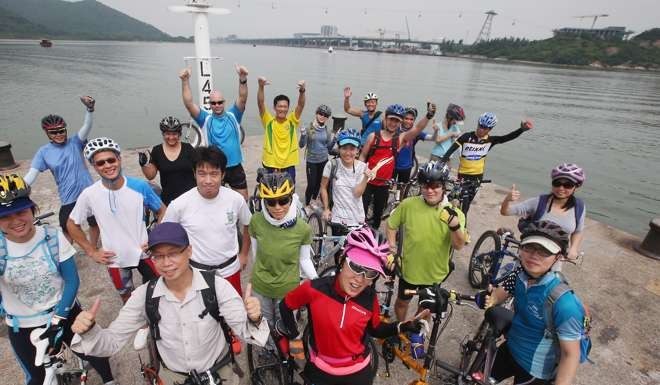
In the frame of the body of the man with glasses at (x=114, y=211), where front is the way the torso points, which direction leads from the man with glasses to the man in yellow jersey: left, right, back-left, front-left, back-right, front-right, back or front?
back-left

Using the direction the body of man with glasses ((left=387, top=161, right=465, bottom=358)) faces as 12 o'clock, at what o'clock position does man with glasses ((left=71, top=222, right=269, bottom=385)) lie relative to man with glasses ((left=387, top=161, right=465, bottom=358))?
man with glasses ((left=71, top=222, right=269, bottom=385)) is roughly at 1 o'clock from man with glasses ((left=387, top=161, right=465, bottom=358)).

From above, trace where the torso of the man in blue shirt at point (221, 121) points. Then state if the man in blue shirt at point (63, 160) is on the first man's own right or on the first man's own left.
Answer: on the first man's own right

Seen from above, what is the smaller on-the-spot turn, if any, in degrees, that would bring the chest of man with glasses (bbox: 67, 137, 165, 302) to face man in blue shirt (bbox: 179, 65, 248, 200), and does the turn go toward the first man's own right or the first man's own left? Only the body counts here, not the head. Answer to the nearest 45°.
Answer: approximately 135° to the first man's own left

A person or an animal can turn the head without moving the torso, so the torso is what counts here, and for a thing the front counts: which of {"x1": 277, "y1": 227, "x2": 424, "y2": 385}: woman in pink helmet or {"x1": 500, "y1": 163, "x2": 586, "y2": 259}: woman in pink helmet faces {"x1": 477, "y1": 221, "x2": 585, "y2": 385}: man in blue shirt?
{"x1": 500, "y1": 163, "x2": 586, "y2": 259}: woman in pink helmet

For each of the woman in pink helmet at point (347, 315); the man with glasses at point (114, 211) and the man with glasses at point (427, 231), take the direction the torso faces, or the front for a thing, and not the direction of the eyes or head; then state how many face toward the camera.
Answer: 3

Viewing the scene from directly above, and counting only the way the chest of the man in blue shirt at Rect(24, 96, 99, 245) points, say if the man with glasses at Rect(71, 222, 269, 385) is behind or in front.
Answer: in front

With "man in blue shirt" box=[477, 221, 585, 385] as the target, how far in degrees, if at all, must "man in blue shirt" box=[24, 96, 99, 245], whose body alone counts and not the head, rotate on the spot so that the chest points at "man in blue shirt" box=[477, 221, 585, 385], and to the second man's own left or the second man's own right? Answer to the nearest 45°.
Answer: approximately 45° to the second man's own left

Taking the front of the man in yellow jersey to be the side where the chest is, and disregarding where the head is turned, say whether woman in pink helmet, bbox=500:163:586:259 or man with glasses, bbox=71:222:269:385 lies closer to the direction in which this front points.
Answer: the man with glasses

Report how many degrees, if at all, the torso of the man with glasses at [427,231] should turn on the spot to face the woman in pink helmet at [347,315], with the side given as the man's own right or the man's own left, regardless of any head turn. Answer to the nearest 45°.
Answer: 0° — they already face them

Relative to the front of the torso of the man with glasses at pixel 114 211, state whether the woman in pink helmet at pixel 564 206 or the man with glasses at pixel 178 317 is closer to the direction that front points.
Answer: the man with glasses
